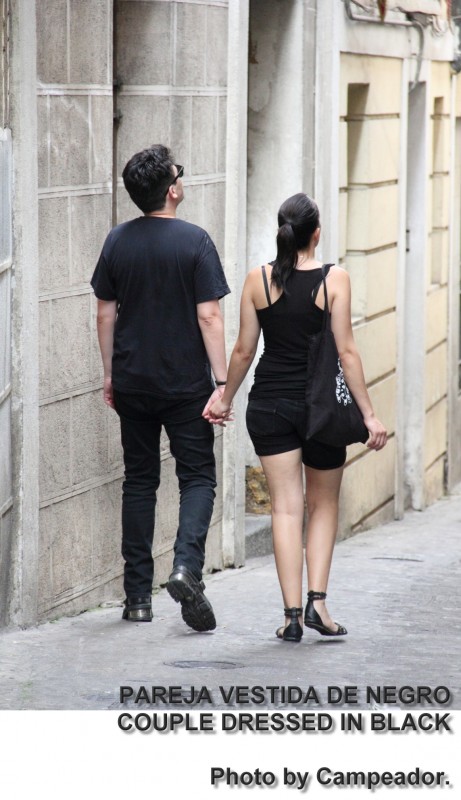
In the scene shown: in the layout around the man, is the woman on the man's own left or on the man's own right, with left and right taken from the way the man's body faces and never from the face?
on the man's own right

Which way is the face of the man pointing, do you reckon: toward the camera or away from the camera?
away from the camera

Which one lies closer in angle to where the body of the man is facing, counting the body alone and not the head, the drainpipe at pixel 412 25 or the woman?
the drainpipe

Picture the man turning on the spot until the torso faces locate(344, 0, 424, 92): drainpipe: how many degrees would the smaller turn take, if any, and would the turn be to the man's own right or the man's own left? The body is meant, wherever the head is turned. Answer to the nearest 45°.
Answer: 0° — they already face it

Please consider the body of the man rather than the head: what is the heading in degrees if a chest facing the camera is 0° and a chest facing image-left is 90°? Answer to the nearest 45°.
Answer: approximately 180°

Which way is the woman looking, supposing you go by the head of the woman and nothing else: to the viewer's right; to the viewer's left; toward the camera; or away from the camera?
away from the camera
